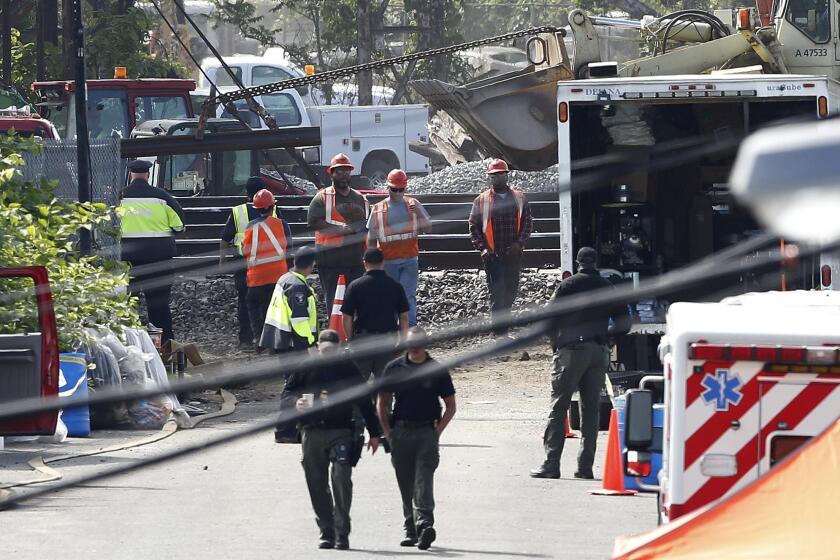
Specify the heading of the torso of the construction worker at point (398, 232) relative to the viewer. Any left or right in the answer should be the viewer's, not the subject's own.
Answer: facing the viewer

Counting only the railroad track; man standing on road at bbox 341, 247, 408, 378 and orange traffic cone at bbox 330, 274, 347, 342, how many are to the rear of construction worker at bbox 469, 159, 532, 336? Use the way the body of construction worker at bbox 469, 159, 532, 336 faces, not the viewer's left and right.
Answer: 1

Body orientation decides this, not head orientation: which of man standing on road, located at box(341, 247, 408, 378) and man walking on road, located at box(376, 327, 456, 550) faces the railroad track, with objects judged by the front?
man standing on road, located at box(341, 247, 408, 378)

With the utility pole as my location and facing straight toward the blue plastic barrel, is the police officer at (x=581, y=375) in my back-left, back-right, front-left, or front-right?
front-left

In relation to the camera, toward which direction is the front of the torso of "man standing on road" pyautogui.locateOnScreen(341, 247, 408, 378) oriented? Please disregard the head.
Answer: away from the camera

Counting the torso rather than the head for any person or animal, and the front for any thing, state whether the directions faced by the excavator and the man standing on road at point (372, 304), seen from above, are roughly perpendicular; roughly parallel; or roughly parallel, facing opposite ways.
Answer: roughly perpendicular

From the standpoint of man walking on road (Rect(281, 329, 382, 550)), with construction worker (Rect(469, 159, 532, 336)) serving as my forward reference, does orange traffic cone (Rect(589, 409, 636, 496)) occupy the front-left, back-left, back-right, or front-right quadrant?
front-right

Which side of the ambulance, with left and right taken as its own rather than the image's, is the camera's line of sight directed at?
back

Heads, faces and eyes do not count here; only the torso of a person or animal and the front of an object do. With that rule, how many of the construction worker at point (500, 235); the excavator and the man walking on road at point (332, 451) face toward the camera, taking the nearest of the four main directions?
2

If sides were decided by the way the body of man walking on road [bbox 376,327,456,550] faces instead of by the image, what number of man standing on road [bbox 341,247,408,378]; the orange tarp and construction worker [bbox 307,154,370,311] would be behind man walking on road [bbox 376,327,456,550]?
2

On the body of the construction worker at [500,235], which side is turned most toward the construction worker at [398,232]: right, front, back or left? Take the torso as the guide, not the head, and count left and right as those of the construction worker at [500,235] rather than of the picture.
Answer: right

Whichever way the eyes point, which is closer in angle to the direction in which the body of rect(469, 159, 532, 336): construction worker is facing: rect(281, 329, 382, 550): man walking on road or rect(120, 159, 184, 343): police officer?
the man walking on road
